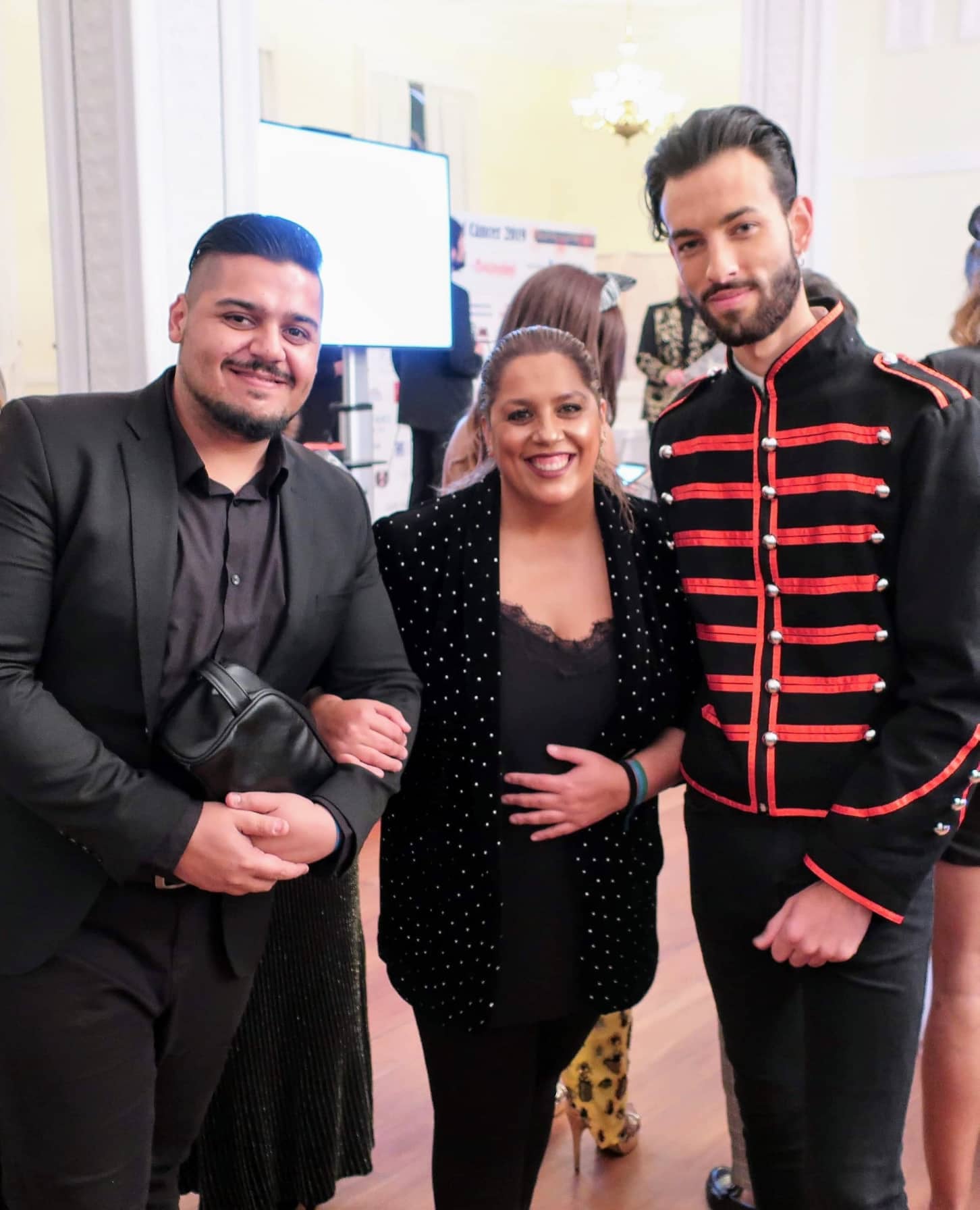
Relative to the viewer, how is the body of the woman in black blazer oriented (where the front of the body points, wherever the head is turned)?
toward the camera

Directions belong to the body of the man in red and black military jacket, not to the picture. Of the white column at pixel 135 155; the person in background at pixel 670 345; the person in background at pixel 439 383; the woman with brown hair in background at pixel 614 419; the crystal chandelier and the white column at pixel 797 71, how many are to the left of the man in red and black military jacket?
0

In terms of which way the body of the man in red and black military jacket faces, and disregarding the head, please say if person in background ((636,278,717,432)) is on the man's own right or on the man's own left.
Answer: on the man's own right

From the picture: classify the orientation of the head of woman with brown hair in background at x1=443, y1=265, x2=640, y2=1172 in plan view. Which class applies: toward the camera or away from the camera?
away from the camera

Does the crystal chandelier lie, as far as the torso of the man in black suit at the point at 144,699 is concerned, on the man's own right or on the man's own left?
on the man's own left

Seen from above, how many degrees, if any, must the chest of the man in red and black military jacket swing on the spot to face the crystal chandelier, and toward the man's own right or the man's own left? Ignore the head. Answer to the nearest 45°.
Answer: approximately 135° to the man's own right

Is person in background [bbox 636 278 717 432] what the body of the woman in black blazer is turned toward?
no

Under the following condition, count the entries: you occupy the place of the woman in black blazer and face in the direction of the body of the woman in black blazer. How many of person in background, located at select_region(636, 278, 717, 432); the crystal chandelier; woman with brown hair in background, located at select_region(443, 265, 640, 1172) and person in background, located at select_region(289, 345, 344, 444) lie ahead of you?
0

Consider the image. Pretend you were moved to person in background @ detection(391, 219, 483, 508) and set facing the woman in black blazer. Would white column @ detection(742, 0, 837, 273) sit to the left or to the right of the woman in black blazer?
left

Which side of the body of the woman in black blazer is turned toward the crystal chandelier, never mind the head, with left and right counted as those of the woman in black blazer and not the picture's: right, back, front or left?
back

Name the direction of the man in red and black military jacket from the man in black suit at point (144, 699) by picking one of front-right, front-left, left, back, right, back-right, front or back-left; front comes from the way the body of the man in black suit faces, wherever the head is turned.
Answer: front-left

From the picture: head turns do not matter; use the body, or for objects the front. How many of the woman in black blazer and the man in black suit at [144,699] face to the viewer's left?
0

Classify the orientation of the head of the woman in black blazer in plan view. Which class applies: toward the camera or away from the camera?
toward the camera

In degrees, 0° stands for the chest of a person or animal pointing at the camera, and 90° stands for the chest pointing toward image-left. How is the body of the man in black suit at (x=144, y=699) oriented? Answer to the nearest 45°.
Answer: approximately 315°

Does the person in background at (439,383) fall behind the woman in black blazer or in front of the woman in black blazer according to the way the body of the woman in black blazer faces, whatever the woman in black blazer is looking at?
behind

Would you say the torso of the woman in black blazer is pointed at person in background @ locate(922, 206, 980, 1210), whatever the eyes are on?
no
